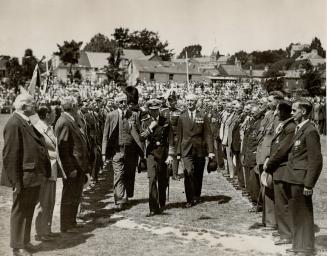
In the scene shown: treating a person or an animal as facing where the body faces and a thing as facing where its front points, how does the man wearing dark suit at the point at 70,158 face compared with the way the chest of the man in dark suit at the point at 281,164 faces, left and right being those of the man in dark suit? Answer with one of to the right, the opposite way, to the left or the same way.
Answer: the opposite way

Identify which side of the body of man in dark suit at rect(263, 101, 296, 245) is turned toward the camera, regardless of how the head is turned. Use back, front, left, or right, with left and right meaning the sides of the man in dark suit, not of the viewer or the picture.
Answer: left

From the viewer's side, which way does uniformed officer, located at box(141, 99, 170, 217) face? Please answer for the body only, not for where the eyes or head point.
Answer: toward the camera

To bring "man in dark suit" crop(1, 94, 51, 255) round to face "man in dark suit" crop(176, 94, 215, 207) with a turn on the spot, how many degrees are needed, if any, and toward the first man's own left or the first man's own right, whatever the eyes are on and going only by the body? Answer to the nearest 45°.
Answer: approximately 45° to the first man's own left

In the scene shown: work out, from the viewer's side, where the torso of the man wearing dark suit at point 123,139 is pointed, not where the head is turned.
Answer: toward the camera

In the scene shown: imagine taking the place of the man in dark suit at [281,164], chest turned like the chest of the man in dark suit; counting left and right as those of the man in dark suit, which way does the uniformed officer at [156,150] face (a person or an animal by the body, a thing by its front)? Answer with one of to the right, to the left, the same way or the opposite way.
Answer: to the left

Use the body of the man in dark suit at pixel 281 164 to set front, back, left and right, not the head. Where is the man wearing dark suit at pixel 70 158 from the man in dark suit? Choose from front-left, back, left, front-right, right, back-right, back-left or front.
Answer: front

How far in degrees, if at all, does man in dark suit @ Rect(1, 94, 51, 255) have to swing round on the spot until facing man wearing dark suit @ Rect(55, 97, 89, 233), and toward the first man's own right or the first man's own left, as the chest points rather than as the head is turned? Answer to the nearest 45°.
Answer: approximately 45° to the first man's own left

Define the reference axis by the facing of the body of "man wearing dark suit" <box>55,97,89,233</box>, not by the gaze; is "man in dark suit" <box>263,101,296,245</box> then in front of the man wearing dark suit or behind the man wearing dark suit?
in front

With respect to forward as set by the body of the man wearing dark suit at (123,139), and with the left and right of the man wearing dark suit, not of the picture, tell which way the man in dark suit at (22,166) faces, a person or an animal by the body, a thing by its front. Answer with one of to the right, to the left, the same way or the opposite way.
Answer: to the left

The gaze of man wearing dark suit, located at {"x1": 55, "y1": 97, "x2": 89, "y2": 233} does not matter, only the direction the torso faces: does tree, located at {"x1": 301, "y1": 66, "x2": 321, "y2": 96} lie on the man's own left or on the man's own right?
on the man's own left

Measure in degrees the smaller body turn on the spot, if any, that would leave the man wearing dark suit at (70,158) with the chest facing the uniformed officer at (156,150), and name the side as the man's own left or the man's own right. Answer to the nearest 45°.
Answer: approximately 45° to the man's own left

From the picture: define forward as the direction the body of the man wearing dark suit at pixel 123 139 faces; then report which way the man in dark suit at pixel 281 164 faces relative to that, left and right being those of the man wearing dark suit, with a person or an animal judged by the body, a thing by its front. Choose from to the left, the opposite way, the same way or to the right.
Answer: to the right

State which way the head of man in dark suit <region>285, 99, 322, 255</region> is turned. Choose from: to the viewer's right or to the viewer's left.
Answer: to the viewer's left

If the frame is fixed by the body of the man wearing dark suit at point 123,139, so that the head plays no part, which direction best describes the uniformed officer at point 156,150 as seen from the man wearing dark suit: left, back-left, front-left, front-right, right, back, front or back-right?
front-left

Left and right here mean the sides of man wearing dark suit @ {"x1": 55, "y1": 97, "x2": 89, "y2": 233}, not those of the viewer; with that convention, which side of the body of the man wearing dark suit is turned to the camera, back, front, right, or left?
right

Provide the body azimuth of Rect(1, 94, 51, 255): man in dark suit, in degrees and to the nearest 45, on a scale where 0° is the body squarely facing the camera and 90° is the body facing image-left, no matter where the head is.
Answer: approximately 270°

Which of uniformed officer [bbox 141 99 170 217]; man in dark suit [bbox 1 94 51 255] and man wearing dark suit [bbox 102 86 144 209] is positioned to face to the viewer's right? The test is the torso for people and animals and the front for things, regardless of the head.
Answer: the man in dark suit
